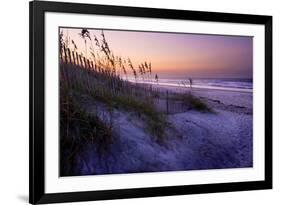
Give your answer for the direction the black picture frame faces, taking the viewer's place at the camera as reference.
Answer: facing the viewer and to the right of the viewer
